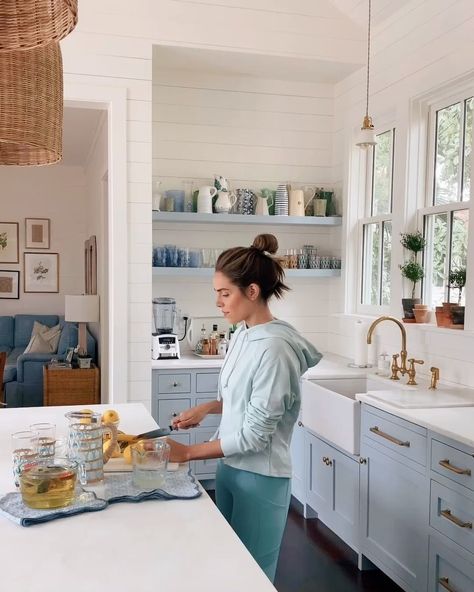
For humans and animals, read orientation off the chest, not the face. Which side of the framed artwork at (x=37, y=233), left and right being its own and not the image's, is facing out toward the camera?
front

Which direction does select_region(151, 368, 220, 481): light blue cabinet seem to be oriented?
toward the camera

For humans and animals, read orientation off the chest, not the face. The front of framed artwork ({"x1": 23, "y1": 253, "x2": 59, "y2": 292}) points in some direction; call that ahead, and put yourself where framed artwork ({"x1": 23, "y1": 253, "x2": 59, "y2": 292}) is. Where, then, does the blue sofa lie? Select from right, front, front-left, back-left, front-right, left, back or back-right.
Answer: front

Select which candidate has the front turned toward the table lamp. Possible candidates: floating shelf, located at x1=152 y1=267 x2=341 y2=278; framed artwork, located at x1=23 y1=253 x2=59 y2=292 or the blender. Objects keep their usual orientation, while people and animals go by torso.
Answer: the framed artwork

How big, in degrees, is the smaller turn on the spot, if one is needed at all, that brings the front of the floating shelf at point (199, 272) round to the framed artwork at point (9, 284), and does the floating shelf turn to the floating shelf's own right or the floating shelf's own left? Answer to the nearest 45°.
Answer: approximately 135° to the floating shelf's own right

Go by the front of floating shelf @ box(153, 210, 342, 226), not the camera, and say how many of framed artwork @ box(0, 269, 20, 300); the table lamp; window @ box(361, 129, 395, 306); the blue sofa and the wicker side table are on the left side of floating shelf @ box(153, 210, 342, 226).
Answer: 1

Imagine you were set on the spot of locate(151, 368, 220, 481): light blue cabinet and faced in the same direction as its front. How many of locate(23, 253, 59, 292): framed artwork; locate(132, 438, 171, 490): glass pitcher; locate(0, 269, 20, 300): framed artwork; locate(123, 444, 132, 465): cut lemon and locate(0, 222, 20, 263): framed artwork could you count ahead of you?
2

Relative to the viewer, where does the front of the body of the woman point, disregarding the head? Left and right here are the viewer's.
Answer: facing to the left of the viewer

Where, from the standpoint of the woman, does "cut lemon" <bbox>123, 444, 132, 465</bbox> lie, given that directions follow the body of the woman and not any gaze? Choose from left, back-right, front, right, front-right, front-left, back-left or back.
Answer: front

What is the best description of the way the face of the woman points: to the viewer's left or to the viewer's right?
to the viewer's left

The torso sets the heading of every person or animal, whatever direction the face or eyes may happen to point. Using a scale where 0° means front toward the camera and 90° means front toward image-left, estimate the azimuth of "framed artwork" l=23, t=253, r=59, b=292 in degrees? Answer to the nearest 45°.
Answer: approximately 0°

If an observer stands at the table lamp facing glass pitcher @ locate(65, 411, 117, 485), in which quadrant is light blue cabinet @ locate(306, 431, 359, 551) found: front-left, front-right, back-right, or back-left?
front-left

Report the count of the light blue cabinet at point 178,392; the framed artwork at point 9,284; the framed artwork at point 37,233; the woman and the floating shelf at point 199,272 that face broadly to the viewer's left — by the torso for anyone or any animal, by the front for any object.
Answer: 1

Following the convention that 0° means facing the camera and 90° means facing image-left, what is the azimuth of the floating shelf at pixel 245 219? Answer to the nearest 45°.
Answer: approximately 0°

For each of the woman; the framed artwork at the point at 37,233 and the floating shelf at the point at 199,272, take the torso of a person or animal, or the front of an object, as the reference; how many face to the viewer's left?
1

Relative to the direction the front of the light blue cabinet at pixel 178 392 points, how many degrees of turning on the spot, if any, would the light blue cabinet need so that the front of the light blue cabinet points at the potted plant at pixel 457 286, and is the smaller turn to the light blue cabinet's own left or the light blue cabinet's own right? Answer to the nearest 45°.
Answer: approximately 45° to the light blue cabinet's own left
